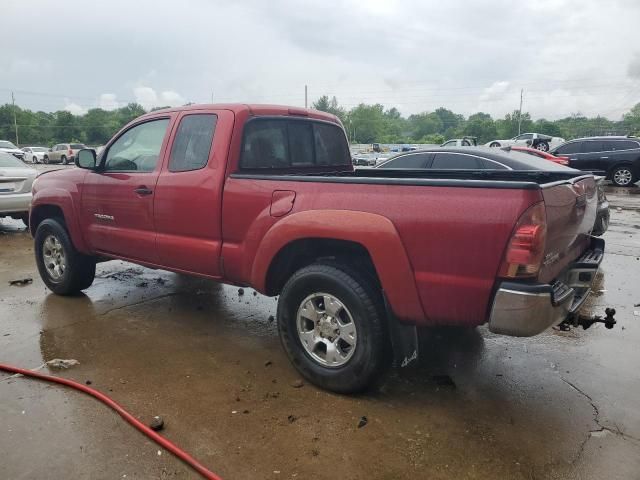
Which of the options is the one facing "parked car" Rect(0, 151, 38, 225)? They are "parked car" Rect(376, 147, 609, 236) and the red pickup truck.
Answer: the red pickup truck

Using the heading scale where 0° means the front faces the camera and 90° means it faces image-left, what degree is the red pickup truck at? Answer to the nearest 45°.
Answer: approximately 135°

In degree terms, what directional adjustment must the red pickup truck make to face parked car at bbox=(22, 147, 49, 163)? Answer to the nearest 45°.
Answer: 0° — it already faces it

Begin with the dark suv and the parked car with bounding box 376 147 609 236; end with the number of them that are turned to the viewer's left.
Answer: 1

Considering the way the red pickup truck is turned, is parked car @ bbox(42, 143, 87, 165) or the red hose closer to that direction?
the parked car

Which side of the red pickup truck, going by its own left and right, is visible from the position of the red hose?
left
